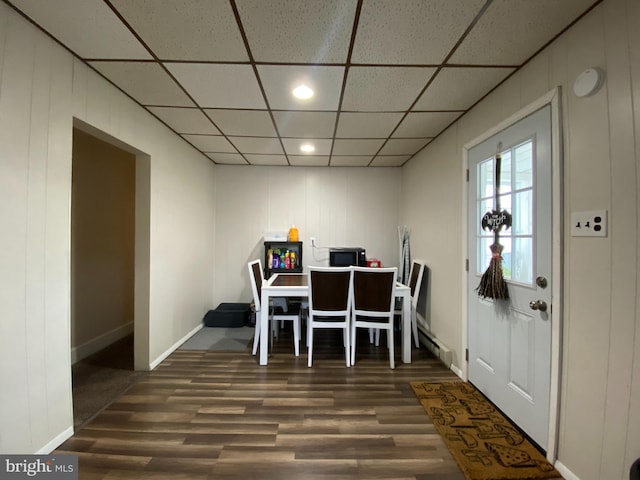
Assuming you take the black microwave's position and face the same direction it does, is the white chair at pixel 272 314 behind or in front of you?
in front

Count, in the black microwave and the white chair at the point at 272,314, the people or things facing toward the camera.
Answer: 1

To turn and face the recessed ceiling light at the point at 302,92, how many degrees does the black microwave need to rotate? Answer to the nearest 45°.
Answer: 0° — it already faces it

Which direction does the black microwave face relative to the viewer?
toward the camera

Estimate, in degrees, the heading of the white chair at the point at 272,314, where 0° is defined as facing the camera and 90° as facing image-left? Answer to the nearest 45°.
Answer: approximately 270°

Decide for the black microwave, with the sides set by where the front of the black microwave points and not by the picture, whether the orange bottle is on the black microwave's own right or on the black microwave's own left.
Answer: on the black microwave's own right

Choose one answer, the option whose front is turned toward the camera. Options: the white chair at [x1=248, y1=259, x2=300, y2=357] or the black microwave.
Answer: the black microwave

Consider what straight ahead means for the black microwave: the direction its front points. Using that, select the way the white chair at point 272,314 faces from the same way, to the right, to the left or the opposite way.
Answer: to the left

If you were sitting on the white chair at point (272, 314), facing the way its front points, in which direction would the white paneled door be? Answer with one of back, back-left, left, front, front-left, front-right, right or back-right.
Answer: front-right

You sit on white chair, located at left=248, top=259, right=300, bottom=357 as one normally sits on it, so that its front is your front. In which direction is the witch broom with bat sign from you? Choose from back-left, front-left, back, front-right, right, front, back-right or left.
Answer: front-right

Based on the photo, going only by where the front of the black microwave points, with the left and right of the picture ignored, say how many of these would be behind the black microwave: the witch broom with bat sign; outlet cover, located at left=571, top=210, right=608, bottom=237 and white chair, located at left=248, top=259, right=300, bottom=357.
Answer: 0

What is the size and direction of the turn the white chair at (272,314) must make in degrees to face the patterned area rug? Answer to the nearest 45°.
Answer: approximately 45° to its right

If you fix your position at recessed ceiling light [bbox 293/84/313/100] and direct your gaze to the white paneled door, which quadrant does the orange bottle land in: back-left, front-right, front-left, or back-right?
back-left
